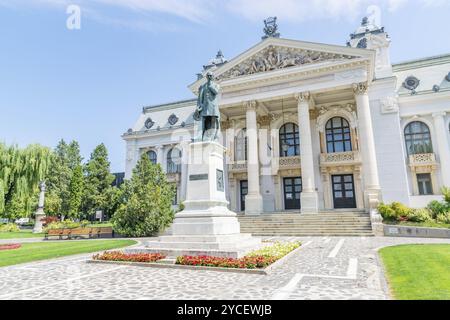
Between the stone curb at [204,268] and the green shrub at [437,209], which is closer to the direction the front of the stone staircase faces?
the stone curb

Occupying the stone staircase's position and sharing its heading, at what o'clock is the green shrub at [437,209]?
The green shrub is roughly at 9 o'clock from the stone staircase.

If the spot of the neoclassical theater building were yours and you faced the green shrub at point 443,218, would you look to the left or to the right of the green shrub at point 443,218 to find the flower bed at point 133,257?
right

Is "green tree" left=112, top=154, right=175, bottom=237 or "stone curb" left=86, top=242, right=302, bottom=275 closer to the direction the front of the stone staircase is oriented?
the stone curb

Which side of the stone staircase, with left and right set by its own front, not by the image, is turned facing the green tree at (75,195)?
right

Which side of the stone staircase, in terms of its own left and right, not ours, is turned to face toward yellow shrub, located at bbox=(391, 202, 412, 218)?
left

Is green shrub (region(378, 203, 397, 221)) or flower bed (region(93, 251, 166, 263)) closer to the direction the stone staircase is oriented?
the flower bed

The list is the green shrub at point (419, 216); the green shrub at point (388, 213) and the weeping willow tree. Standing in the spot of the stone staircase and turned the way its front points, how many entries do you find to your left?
2

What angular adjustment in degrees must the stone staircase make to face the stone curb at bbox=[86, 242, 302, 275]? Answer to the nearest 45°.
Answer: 0° — it already faces it

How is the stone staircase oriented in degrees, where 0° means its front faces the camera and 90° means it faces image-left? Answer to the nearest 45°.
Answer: approximately 0°

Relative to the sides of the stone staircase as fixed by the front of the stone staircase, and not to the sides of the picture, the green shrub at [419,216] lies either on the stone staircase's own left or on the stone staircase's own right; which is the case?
on the stone staircase's own left

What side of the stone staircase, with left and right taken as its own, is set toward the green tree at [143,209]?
right

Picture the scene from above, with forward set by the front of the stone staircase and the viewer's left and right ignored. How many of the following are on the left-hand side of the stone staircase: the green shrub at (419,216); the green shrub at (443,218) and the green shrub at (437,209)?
3

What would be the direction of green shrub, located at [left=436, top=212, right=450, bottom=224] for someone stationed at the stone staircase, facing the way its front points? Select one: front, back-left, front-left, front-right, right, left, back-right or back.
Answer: left

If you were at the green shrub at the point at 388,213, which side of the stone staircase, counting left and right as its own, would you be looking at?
left
